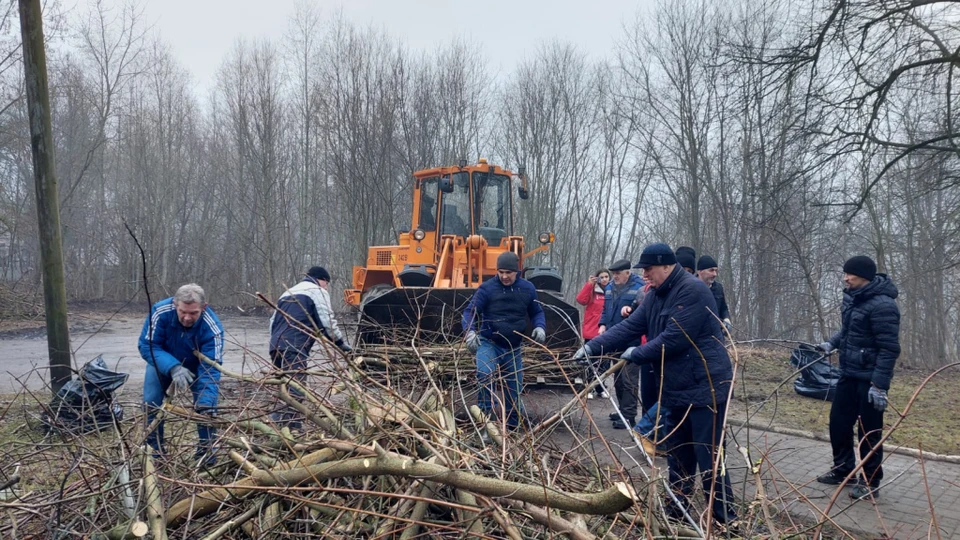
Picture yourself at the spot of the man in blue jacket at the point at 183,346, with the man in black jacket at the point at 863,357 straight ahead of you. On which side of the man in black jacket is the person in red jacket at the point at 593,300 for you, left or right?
left

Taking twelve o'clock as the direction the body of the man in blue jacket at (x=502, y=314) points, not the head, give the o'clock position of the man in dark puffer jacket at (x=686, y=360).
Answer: The man in dark puffer jacket is roughly at 11 o'clock from the man in blue jacket.

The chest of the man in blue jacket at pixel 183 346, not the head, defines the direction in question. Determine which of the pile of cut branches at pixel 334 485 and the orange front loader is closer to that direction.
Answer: the pile of cut branches

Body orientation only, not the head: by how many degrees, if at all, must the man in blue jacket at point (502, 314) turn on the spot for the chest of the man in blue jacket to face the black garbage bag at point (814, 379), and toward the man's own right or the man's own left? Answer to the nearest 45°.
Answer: approximately 135° to the man's own left

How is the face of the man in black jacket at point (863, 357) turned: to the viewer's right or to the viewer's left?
to the viewer's left

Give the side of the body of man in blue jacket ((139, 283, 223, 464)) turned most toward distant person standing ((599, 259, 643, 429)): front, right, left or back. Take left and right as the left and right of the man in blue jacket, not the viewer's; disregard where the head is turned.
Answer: left

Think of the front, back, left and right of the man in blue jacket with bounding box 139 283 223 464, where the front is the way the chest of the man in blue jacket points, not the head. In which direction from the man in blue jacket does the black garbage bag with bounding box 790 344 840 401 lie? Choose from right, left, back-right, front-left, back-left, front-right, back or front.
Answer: left

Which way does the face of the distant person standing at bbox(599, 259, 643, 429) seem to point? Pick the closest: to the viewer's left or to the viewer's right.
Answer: to the viewer's left

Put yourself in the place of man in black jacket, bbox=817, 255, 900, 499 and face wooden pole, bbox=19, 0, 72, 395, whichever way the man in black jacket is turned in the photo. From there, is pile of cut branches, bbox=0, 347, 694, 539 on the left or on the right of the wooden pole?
left

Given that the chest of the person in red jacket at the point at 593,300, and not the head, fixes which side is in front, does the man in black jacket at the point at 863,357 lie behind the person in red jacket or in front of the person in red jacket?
in front

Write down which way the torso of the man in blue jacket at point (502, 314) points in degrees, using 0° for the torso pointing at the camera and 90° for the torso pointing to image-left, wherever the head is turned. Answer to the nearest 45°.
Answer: approximately 0°

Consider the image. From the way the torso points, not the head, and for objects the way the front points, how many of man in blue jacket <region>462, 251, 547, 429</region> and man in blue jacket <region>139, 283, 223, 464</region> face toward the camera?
2
